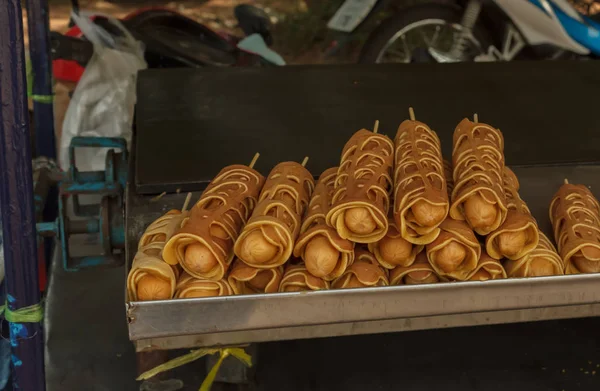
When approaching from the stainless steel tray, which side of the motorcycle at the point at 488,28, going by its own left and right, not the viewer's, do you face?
right

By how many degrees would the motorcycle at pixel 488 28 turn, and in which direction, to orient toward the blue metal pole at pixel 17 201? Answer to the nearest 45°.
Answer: approximately 90° to its right

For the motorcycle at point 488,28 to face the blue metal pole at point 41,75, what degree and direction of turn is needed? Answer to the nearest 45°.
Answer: approximately 135° to its right

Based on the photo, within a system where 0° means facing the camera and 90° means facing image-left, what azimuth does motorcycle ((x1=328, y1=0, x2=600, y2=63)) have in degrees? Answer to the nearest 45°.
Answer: approximately 270°

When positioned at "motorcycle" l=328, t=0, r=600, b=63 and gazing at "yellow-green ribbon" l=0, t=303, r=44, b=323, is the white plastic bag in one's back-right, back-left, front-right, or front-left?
front-right

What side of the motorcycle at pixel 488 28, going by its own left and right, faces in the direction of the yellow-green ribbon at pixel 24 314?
right

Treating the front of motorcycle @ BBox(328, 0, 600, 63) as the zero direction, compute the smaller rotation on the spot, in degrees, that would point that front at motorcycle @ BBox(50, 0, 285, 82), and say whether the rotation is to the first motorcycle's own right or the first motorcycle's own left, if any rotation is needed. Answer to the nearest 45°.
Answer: approximately 180°

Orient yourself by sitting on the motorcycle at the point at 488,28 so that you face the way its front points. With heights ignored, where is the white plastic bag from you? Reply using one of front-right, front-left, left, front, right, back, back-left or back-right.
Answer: back-right

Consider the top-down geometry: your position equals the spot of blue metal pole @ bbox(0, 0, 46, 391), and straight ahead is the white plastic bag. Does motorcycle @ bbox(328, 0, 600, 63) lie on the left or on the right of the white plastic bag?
right

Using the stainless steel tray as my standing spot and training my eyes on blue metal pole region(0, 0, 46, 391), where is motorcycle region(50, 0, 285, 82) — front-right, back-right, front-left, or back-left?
front-right
